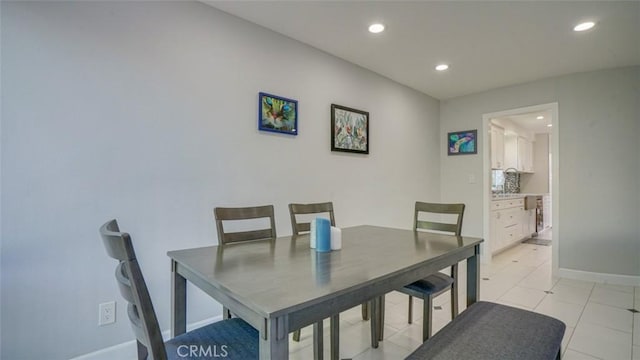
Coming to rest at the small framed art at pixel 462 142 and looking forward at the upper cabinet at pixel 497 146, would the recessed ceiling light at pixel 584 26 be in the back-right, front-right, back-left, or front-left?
back-right

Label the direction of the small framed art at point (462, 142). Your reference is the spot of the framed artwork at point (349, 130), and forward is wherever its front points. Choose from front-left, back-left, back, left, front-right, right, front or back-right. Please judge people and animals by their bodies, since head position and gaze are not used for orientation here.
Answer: left

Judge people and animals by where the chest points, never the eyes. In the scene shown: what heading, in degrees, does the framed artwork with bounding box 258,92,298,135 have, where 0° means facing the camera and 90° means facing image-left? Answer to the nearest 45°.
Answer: approximately 315°

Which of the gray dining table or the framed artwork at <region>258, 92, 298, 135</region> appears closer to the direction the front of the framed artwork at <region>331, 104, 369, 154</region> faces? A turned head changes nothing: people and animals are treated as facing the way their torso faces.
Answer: the gray dining table

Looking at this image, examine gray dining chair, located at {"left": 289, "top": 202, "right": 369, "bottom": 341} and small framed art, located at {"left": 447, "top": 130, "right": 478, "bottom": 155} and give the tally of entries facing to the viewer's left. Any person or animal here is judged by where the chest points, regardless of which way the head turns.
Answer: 0

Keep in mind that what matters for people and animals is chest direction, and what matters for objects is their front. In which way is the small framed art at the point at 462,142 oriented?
toward the camera

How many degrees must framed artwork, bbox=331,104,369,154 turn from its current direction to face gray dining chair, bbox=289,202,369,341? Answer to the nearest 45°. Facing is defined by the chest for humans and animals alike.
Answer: approximately 45° to its right

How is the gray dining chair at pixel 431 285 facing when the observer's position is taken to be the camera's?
facing the viewer and to the left of the viewer

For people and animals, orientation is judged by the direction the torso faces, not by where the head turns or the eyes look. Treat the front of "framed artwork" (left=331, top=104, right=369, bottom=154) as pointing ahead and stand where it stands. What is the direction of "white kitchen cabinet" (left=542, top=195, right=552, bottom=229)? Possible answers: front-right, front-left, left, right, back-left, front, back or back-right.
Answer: left

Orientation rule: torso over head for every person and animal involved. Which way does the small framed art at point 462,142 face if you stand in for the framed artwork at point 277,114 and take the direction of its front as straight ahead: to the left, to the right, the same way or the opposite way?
to the right

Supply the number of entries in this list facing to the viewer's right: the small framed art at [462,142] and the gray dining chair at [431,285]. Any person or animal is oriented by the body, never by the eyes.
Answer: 0

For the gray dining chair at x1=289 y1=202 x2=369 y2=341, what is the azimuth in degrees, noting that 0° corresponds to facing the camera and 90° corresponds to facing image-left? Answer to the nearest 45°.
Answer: approximately 315°

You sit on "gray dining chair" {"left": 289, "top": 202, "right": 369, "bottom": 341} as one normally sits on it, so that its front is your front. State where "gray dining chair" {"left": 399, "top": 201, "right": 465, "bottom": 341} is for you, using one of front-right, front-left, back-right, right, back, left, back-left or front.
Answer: front-left

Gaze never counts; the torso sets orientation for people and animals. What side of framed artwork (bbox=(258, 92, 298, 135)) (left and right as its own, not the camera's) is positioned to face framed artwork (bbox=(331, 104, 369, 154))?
left

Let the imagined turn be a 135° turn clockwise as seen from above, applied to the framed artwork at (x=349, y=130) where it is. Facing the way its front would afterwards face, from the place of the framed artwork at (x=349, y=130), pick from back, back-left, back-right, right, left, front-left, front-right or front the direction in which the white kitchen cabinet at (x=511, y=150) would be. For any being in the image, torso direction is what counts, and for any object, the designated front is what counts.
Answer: back-right

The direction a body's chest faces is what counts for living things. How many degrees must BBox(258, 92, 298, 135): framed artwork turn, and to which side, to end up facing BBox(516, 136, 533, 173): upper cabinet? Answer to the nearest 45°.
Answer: approximately 90° to its left
